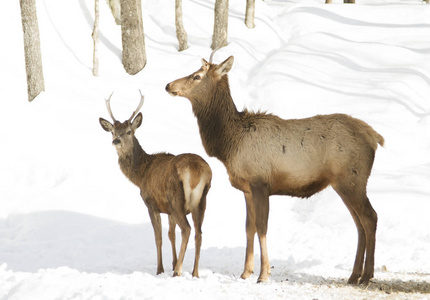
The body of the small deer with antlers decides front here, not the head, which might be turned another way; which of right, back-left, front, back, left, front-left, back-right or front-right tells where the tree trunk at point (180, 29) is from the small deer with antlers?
front-right

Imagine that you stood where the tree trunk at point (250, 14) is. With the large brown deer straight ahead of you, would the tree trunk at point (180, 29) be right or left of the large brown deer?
right

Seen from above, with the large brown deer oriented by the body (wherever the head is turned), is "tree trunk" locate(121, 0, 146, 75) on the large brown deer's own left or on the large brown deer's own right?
on the large brown deer's own right

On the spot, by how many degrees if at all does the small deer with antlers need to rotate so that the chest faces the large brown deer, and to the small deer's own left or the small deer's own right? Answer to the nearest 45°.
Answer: approximately 135° to the small deer's own right

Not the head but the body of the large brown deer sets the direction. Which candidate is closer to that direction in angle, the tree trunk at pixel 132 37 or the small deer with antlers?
the small deer with antlers

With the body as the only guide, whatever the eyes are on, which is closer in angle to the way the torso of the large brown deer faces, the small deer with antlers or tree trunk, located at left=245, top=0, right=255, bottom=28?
the small deer with antlers

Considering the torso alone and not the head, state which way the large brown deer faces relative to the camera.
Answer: to the viewer's left

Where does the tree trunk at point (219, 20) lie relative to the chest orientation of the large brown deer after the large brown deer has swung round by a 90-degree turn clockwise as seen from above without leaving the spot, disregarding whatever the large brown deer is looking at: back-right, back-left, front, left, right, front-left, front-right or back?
front

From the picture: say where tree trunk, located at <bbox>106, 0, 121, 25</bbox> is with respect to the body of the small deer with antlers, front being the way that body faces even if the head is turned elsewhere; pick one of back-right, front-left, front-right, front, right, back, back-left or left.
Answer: front-right

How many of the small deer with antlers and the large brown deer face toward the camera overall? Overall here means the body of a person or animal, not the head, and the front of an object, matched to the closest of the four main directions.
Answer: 0

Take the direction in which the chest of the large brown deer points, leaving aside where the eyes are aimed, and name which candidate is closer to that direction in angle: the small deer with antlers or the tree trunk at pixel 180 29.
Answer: the small deer with antlers

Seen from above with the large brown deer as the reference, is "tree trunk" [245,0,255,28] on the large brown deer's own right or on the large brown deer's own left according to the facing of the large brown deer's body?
on the large brown deer's own right

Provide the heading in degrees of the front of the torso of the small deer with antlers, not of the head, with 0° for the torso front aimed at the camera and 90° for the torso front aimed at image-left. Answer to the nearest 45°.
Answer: approximately 135°

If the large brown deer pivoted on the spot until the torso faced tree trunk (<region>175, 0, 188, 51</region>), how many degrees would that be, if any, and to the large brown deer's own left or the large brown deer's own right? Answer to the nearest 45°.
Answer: approximately 90° to the large brown deer's own right

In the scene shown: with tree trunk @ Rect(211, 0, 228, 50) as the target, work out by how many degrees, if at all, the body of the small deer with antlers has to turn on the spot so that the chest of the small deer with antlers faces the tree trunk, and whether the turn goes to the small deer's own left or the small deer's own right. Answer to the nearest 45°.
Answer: approximately 45° to the small deer's own right
